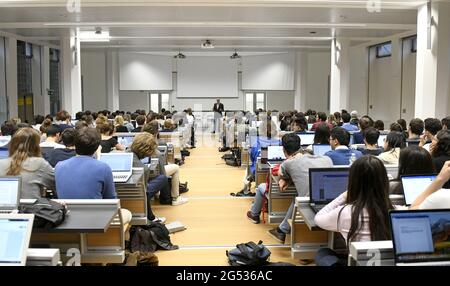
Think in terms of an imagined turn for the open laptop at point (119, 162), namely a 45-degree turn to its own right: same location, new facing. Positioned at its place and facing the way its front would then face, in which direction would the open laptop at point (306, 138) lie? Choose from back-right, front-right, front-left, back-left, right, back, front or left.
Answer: back

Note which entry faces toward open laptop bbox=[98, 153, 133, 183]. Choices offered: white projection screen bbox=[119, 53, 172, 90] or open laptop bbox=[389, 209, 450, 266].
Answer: the white projection screen

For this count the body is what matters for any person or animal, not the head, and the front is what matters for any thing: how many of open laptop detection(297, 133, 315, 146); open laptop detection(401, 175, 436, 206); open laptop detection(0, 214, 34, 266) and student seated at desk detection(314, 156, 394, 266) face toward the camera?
3

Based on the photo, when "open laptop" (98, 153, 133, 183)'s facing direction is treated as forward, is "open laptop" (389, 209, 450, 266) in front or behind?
in front

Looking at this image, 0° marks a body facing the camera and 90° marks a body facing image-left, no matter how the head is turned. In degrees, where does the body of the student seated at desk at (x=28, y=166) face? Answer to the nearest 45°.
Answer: approximately 180°

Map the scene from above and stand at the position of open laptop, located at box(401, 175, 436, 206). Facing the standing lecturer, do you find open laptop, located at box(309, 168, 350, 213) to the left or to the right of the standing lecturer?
left

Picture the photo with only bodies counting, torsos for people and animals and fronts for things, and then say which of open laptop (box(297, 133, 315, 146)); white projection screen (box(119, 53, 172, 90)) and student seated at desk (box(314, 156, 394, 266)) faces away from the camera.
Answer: the student seated at desk

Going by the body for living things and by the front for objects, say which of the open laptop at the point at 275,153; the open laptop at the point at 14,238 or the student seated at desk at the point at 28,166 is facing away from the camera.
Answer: the student seated at desk

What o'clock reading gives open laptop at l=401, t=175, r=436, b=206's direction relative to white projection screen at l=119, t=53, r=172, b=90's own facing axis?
The open laptop is roughly at 12 o'clock from the white projection screen.

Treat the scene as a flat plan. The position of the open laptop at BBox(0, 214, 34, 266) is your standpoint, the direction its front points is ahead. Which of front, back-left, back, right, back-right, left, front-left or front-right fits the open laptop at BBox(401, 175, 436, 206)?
left

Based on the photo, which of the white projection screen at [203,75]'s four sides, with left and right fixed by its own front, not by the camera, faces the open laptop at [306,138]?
front

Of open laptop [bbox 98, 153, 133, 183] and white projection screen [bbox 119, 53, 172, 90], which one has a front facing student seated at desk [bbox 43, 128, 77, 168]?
the white projection screen

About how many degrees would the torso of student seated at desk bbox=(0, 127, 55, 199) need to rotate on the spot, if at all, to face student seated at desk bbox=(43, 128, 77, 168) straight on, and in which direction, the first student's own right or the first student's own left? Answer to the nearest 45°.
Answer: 0° — they already face them

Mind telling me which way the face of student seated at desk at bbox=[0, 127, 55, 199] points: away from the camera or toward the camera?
away from the camera

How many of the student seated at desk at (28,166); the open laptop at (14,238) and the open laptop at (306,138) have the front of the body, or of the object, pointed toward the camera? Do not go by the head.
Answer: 2
